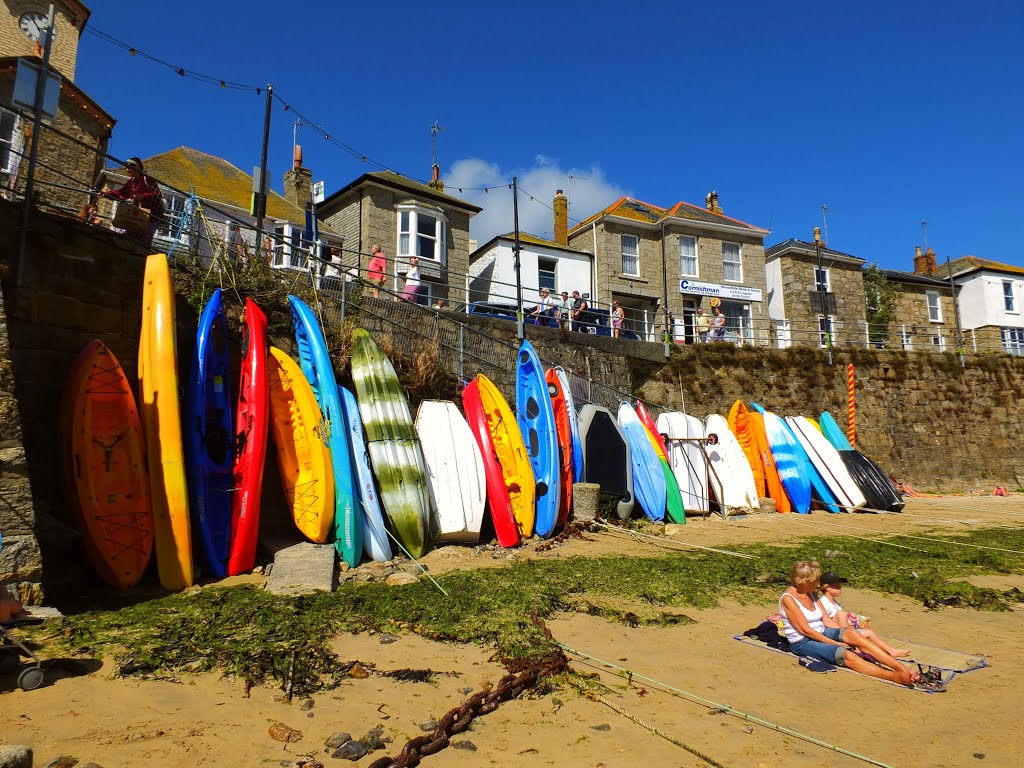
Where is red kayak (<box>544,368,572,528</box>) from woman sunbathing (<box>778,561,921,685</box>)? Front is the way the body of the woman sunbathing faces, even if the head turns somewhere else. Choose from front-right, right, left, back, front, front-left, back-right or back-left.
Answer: back

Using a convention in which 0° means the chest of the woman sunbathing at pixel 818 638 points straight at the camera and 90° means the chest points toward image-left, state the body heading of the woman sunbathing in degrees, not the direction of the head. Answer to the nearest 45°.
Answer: approximately 315°

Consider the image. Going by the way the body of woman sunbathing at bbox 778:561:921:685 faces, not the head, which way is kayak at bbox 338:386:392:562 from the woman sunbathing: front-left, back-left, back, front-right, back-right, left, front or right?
back-right

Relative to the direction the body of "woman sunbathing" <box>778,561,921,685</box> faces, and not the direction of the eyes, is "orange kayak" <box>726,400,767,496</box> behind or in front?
behind

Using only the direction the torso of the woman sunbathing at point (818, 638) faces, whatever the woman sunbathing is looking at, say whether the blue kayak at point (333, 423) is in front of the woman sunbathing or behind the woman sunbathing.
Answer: behind

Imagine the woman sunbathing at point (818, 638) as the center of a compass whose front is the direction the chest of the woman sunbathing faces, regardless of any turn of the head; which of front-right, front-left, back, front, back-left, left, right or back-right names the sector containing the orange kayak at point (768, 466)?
back-left

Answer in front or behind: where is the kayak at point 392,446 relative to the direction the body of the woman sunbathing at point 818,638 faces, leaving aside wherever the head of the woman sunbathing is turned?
behind

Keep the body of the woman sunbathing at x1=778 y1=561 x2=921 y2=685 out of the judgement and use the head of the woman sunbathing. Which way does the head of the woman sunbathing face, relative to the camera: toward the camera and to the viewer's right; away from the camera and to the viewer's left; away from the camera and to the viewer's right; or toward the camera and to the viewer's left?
toward the camera and to the viewer's right
